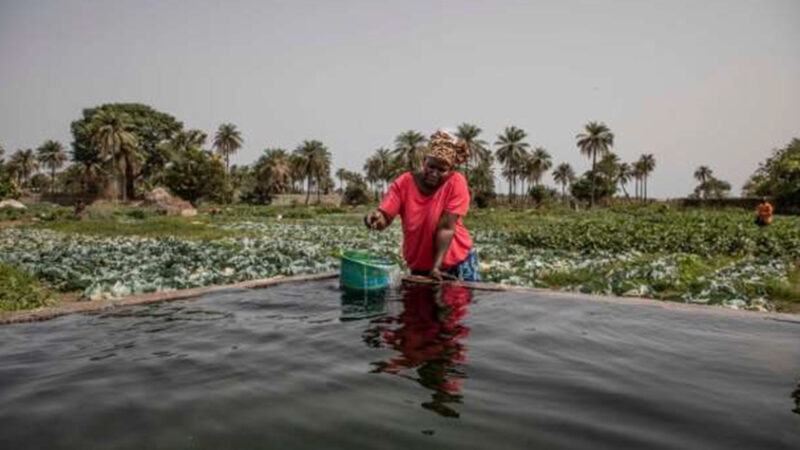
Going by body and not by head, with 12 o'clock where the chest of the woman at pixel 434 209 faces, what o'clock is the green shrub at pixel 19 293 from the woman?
The green shrub is roughly at 2 o'clock from the woman.

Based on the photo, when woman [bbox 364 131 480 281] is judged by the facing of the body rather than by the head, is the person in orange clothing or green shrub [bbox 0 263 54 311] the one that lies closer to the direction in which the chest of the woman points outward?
the green shrub

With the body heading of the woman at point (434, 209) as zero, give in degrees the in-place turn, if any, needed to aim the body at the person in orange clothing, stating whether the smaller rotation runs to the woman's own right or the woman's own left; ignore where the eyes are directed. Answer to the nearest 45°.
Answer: approximately 180°

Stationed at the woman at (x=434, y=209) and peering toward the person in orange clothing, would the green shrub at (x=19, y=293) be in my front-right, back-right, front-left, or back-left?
back-left

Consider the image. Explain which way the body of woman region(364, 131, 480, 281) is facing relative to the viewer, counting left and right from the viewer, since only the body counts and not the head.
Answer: facing the viewer and to the left of the viewer

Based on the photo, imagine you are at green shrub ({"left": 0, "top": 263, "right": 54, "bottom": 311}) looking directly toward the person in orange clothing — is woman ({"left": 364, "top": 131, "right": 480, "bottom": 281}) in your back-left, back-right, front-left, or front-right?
front-right
